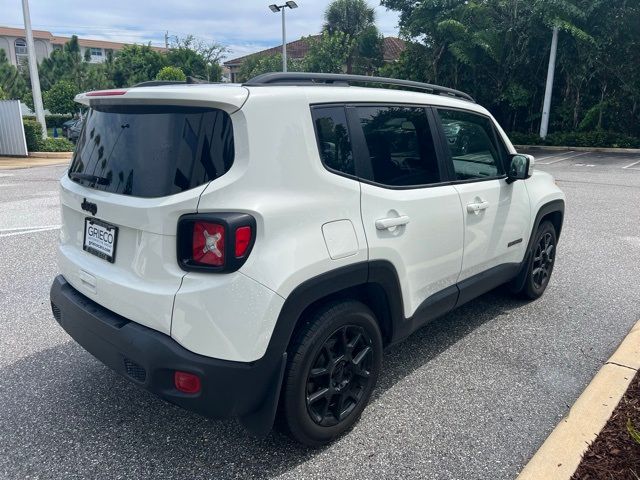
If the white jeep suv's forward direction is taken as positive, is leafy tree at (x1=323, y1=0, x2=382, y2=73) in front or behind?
in front

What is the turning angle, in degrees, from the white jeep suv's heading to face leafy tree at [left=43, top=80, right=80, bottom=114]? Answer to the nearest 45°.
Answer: approximately 90° to its left

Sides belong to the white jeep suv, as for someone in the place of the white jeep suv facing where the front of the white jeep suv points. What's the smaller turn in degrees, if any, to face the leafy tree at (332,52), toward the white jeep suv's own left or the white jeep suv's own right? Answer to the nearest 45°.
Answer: approximately 45° to the white jeep suv's own left

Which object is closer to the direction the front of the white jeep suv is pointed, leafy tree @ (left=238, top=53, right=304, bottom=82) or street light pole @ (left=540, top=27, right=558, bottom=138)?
the street light pole

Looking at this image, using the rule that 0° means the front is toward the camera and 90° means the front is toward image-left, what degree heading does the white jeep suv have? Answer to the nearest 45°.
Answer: approximately 225°

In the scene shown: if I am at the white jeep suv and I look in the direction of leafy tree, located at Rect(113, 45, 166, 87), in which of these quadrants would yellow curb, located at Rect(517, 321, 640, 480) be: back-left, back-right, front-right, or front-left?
back-right

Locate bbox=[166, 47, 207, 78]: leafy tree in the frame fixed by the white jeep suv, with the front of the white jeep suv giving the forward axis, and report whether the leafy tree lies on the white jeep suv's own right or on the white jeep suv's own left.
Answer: on the white jeep suv's own left

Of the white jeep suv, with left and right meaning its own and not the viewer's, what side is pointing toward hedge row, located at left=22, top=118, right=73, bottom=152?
left

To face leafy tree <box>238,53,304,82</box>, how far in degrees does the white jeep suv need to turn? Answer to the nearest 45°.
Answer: approximately 45° to its left

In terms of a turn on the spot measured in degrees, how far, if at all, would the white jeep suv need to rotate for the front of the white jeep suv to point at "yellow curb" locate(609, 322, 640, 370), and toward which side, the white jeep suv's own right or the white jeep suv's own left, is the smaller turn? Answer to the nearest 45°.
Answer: approximately 45° to the white jeep suv's own right

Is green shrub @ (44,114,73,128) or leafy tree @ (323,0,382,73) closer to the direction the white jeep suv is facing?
the leafy tree

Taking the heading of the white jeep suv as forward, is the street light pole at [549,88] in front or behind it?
in front

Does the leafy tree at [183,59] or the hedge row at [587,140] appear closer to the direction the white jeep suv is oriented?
the hedge row

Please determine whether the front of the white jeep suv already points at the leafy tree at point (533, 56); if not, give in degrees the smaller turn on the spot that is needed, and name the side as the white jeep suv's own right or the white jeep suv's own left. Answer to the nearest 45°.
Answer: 0° — it already faces it
